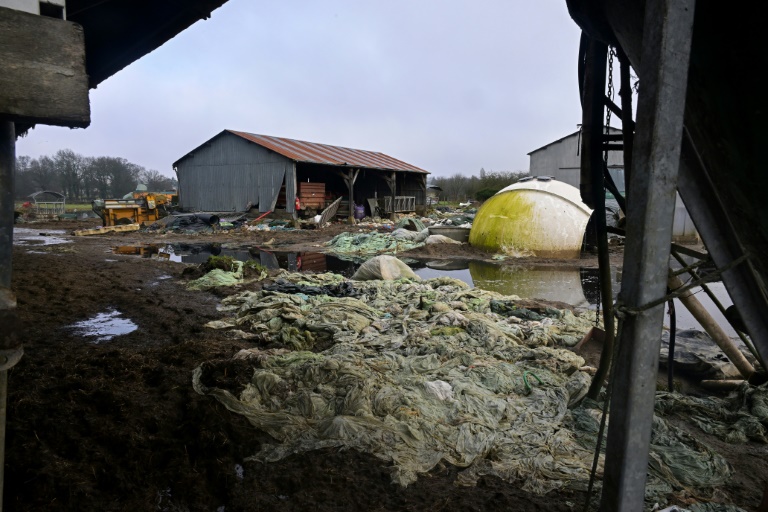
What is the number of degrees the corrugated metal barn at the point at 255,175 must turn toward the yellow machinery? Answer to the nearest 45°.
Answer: approximately 135° to its right

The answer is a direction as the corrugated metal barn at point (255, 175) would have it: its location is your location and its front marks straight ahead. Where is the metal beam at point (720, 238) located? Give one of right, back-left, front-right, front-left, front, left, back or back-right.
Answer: front-right

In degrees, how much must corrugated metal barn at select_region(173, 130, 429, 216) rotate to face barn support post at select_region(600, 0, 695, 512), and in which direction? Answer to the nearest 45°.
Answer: approximately 45° to its right

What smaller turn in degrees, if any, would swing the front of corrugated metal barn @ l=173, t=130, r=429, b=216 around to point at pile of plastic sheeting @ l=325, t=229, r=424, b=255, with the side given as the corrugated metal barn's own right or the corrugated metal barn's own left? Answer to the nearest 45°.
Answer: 0° — it already faces it

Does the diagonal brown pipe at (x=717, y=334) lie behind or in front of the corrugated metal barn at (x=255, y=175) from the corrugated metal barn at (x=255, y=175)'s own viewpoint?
in front

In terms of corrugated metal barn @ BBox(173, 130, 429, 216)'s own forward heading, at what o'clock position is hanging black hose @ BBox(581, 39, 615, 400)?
The hanging black hose is roughly at 1 o'clock from the corrugated metal barn.

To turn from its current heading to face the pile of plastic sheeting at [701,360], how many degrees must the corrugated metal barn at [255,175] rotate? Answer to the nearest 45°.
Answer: approximately 45° to its right

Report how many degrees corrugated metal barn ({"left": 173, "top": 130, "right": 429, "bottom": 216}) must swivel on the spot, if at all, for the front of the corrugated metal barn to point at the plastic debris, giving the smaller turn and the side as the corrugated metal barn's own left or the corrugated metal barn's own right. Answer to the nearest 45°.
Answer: approximately 45° to the corrugated metal barn's own right

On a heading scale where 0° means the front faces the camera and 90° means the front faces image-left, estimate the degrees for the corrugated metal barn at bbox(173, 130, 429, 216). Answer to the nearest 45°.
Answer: approximately 315°

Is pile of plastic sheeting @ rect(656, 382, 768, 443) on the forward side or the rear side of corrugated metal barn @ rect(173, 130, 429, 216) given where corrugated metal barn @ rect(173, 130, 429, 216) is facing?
on the forward side

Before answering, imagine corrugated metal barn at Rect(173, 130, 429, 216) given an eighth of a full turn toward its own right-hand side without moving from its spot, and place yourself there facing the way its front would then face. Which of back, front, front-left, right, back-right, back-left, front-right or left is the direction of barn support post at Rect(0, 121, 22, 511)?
front
